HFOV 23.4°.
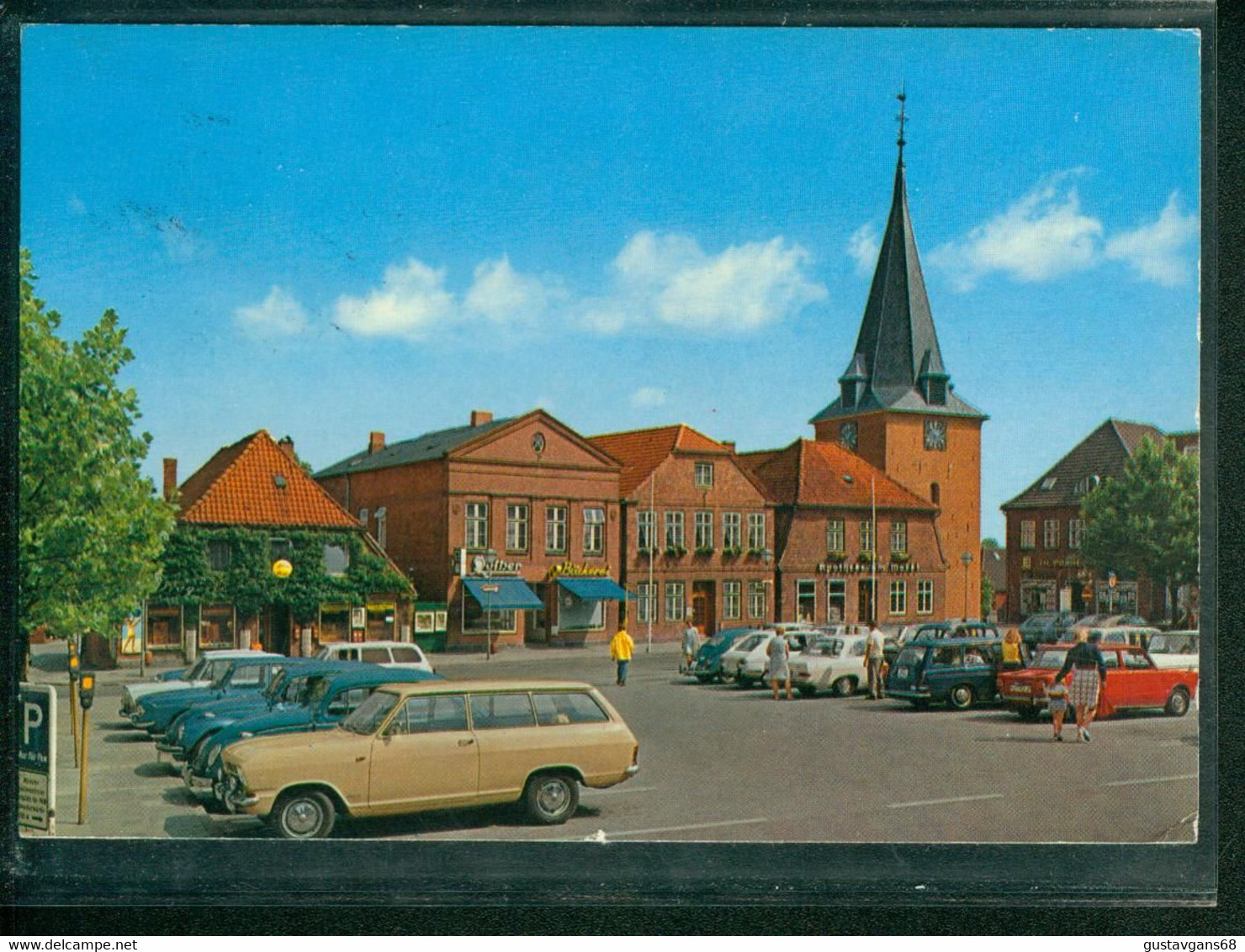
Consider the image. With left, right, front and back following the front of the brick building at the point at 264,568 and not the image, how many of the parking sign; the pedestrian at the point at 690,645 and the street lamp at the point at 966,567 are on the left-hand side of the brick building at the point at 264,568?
2

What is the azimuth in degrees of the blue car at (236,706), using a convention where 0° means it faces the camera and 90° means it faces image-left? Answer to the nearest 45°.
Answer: approximately 45°

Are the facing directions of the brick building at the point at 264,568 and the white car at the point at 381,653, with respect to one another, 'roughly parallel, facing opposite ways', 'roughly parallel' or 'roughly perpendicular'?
roughly perpendicular

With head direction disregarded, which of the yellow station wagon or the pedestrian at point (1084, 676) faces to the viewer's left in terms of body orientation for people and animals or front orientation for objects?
the yellow station wagon

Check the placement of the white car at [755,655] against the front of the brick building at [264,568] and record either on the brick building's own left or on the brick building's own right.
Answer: on the brick building's own left
